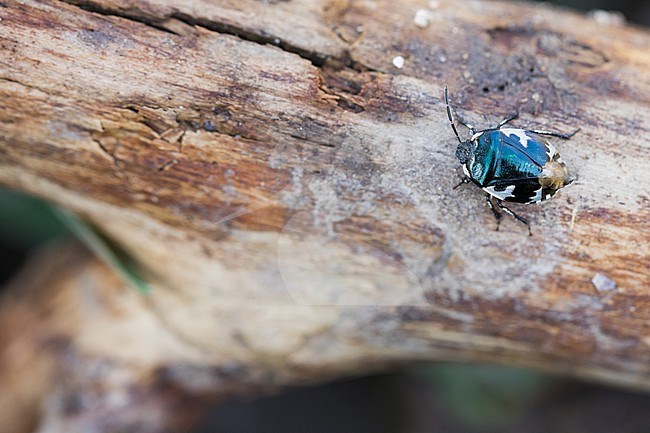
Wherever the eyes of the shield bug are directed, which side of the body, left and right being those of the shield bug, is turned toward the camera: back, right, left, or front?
left
